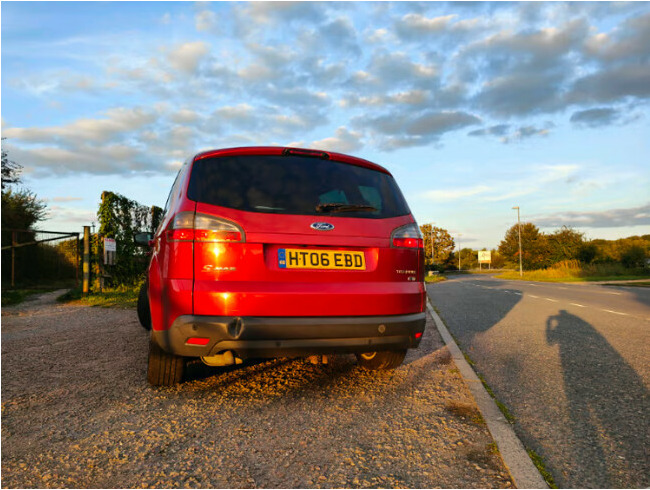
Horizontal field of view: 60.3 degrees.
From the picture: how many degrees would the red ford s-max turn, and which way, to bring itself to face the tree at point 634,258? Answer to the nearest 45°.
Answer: approximately 45° to its right

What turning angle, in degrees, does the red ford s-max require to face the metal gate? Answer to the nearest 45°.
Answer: approximately 45° to its left

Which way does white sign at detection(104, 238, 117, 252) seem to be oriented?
toward the camera

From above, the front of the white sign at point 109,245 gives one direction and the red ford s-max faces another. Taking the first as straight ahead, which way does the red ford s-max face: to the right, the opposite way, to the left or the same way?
the opposite way

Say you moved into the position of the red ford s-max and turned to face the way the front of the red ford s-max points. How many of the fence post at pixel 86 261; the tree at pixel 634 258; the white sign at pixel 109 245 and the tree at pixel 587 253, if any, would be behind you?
0

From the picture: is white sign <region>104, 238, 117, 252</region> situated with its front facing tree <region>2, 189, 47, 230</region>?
no

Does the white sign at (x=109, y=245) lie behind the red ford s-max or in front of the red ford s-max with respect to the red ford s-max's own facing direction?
in front

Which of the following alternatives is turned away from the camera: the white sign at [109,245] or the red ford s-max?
the red ford s-max

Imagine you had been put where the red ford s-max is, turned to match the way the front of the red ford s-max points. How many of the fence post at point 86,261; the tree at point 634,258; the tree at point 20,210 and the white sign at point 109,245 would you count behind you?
0

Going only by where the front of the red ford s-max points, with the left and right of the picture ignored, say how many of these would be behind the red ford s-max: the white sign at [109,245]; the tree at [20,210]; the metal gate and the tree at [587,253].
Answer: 0

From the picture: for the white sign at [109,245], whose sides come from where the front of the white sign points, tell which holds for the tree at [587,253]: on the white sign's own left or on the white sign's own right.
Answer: on the white sign's own left

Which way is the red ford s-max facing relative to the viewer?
away from the camera

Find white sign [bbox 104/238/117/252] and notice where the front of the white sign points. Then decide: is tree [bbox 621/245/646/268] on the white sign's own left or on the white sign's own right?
on the white sign's own left

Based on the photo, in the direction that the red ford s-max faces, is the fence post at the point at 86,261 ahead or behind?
ahead

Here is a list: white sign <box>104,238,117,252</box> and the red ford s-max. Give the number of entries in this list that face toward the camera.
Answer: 1
